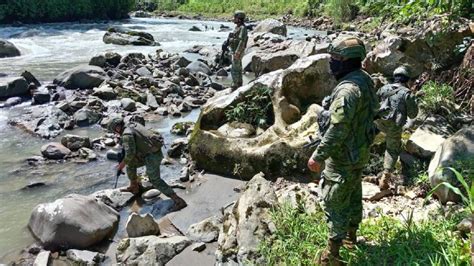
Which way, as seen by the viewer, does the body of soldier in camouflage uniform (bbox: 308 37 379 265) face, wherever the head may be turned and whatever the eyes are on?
to the viewer's left

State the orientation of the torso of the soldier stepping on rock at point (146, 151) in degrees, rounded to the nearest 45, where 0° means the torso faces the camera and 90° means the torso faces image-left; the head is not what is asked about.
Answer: approximately 90°

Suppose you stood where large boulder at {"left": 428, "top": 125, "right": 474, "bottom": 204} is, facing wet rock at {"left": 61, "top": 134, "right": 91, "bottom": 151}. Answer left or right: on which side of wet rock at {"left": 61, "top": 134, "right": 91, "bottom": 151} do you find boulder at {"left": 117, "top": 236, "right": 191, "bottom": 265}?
left

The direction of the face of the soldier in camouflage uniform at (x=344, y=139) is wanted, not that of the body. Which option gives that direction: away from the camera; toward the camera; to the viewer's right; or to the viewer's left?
to the viewer's left

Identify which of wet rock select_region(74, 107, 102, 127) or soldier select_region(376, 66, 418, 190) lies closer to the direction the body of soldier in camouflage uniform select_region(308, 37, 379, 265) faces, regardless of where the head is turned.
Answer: the wet rock

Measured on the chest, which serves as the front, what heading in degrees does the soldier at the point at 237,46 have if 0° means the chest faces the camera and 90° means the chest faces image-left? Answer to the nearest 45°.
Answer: approximately 90°

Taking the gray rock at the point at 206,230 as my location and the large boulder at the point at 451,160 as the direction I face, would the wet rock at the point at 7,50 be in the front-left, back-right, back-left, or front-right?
back-left
